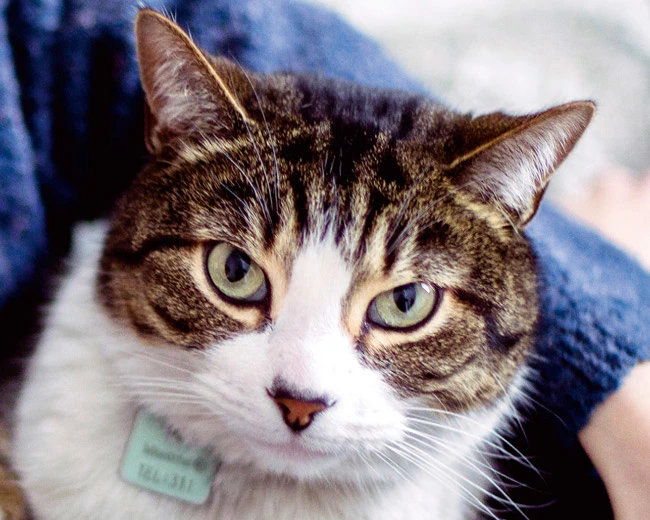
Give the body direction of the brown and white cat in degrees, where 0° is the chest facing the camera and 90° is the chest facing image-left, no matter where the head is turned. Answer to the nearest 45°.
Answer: approximately 0°
